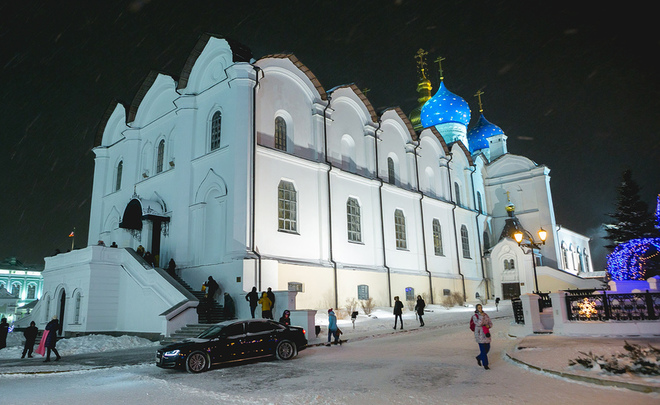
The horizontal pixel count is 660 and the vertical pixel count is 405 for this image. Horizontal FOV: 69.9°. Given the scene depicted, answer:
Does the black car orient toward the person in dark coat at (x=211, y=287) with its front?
no

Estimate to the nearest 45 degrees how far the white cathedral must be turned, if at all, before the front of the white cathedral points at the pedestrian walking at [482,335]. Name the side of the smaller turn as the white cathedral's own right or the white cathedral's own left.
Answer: approximately 90° to the white cathedral's own left

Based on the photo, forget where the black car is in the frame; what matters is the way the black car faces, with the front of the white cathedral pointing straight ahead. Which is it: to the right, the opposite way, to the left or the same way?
the same way

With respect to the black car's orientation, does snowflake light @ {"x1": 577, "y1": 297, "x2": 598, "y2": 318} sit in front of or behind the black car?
behind

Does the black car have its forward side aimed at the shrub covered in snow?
no

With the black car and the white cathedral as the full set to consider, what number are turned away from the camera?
0

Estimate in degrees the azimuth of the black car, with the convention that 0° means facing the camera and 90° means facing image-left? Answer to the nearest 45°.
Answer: approximately 45°

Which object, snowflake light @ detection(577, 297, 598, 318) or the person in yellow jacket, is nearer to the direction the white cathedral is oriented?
the person in yellow jacket

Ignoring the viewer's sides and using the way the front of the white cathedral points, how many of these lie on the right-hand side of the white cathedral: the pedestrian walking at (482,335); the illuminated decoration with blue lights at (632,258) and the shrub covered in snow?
0

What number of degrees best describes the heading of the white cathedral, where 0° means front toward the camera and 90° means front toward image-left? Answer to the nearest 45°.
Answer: approximately 45°
